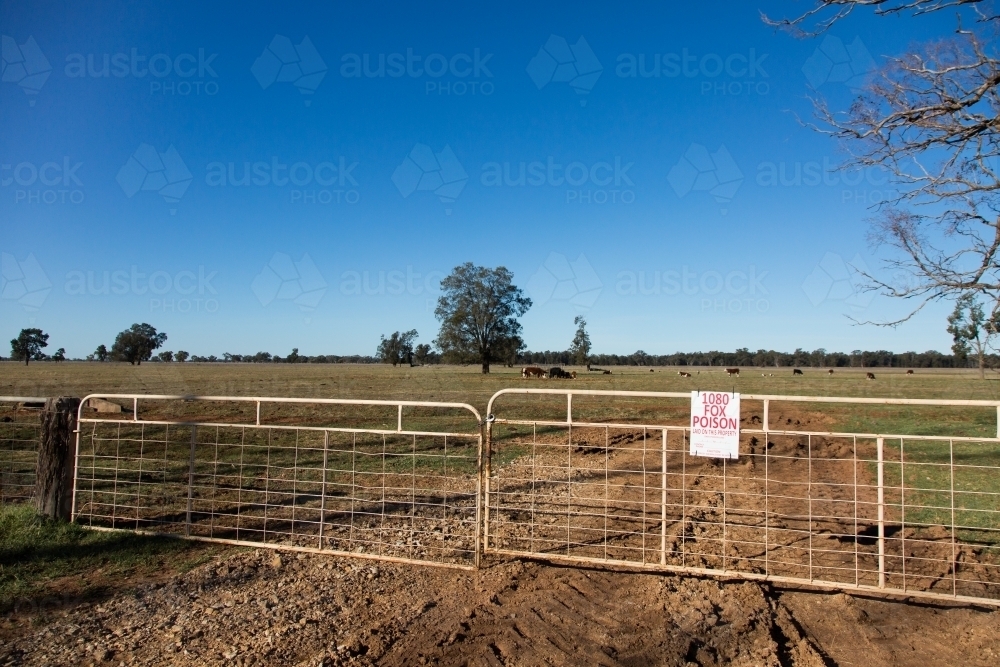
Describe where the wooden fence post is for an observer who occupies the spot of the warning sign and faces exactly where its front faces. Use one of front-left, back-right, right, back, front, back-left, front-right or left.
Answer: right

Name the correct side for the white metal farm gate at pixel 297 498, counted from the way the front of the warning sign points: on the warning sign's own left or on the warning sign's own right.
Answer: on the warning sign's own right

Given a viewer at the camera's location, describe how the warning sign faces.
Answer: facing the viewer
